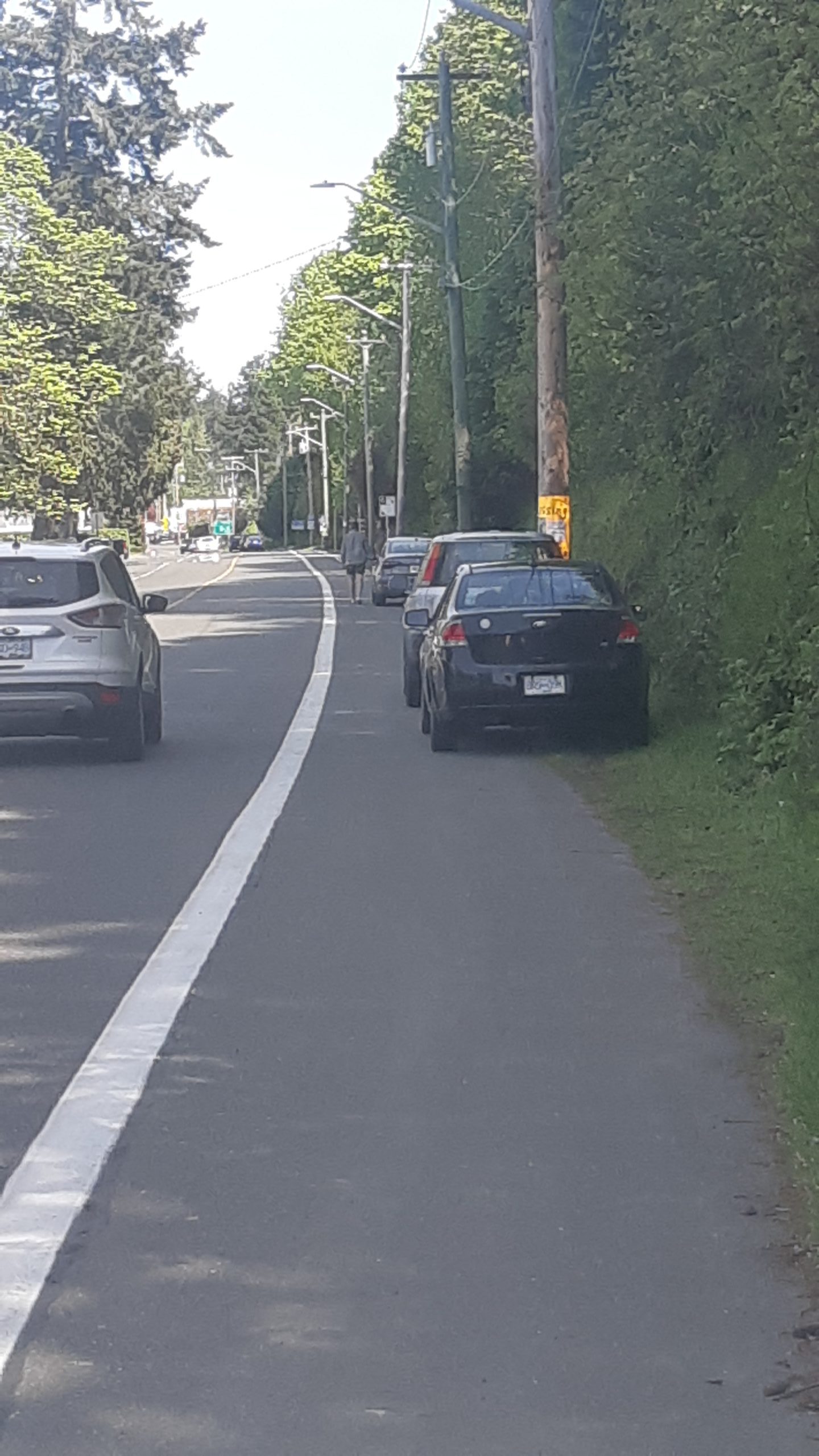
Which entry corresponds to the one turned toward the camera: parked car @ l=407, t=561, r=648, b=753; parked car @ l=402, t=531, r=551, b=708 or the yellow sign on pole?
the yellow sign on pole

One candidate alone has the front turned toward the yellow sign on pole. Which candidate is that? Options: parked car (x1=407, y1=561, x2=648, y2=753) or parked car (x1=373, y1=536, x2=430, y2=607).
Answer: parked car (x1=407, y1=561, x2=648, y2=753)

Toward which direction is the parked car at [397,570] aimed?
away from the camera

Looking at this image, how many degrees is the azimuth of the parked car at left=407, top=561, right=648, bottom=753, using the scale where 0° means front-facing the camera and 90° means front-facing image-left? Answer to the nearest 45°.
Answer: approximately 180°

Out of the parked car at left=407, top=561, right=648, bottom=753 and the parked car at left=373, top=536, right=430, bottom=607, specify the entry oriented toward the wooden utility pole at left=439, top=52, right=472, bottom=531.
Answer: the parked car at left=407, top=561, right=648, bottom=753

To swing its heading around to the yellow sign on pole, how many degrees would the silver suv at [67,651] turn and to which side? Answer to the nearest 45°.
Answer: approximately 45° to its right

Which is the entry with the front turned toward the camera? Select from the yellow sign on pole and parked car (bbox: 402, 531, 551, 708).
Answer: the yellow sign on pole

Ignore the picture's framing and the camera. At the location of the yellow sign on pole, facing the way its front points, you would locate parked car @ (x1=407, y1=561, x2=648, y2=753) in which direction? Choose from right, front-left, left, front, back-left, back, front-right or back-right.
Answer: front

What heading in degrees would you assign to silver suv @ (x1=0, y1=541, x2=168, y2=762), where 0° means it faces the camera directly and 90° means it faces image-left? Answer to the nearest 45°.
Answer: approximately 180°

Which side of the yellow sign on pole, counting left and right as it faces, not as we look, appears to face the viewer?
front

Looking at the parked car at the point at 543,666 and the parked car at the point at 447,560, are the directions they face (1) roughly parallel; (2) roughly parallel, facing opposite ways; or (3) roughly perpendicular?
roughly parallel

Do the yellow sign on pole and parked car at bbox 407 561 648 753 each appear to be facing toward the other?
yes

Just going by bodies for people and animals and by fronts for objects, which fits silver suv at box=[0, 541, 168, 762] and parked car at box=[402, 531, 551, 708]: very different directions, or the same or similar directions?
same or similar directions

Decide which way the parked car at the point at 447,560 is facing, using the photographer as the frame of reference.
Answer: facing away from the viewer
